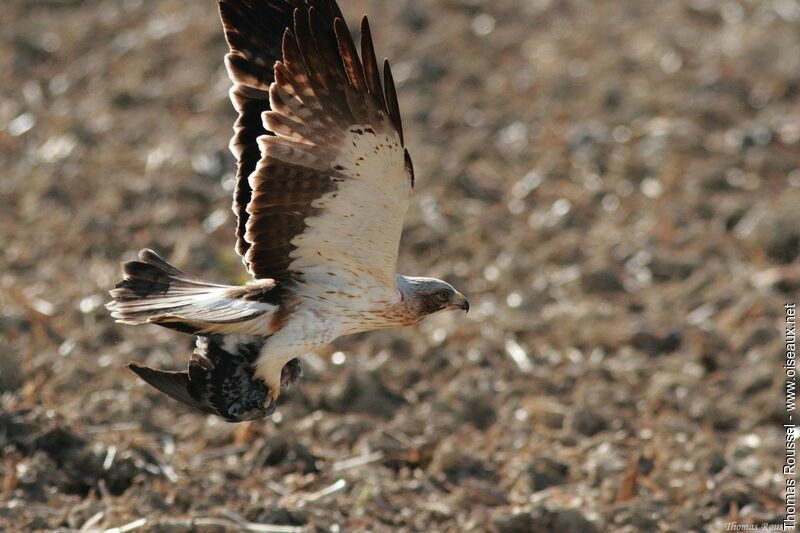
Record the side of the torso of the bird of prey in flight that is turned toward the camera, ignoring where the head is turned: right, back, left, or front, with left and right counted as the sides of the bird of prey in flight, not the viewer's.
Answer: right
